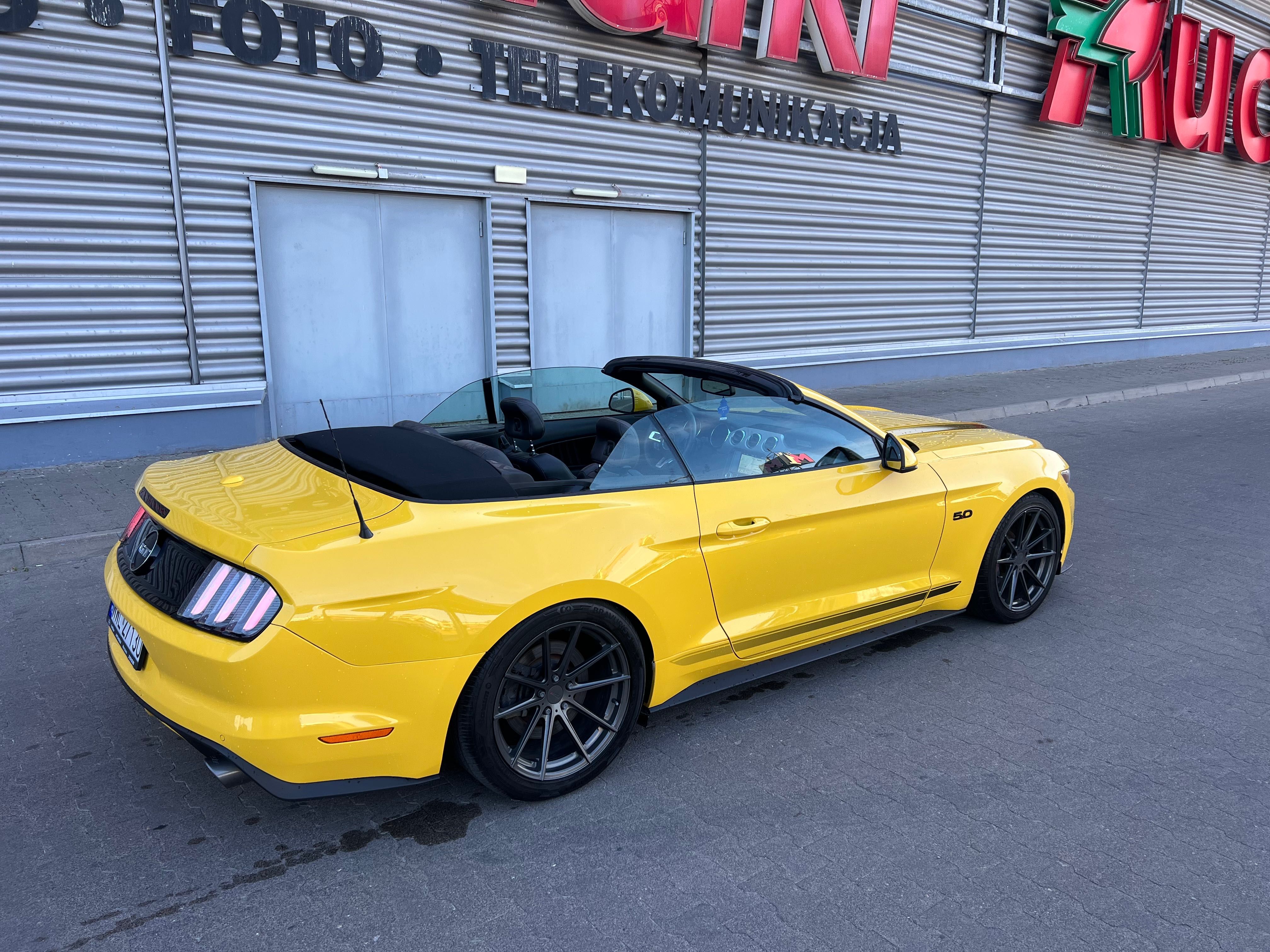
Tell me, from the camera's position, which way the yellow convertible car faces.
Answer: facing away from the viewer and to the right of the viewer

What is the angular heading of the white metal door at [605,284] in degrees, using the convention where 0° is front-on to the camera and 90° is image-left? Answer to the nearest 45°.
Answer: approximately 0°

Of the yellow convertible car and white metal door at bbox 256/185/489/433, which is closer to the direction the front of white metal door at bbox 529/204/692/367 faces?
the yellow convertible car

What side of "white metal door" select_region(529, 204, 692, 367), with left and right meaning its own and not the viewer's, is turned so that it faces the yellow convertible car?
front

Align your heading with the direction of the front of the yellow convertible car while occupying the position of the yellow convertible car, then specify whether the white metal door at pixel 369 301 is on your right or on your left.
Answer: on your left

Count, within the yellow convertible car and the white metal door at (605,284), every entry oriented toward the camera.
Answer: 1

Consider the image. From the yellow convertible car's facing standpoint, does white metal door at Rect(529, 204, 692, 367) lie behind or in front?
in front

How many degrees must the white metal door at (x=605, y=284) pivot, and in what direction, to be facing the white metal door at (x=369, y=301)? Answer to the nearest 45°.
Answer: approximately 45° to its right
